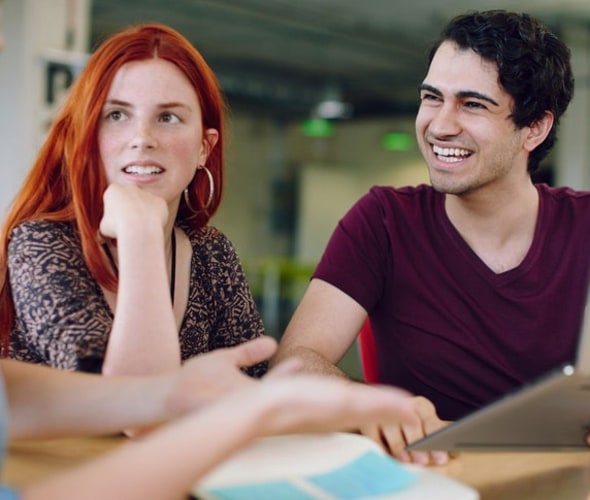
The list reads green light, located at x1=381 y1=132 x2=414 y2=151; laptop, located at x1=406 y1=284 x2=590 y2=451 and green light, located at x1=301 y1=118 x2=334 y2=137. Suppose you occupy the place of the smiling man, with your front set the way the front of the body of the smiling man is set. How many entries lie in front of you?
1

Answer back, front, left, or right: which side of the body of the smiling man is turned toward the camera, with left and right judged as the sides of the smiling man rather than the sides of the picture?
front

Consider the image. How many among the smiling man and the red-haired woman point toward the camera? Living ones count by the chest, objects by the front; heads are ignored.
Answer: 2

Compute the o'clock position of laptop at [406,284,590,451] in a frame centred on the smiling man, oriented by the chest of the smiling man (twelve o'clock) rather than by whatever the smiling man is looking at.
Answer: The laptop is roughly at 12 o'clock from the smiling man.

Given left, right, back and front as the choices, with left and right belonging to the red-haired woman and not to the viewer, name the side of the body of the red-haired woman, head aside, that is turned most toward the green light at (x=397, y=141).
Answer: back

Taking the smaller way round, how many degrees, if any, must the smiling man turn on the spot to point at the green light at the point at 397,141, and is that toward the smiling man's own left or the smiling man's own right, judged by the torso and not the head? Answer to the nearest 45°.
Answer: approximately 180°

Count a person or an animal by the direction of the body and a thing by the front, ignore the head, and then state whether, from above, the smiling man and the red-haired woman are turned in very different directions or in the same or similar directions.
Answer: same or similar directions

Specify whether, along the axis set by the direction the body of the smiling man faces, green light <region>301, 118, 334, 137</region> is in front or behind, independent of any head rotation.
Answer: behind

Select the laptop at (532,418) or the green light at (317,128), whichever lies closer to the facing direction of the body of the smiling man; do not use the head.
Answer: the laptop

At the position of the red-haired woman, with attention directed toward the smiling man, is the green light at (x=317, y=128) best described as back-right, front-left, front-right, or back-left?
front-left

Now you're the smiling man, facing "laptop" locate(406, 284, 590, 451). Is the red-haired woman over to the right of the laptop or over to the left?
right

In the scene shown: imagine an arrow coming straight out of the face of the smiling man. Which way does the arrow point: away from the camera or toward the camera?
toward the camera
